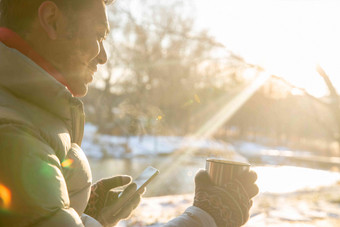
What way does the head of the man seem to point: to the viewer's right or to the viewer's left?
to the viewer's right

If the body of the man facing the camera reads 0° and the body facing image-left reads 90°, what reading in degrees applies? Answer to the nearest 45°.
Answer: approximately 270°
